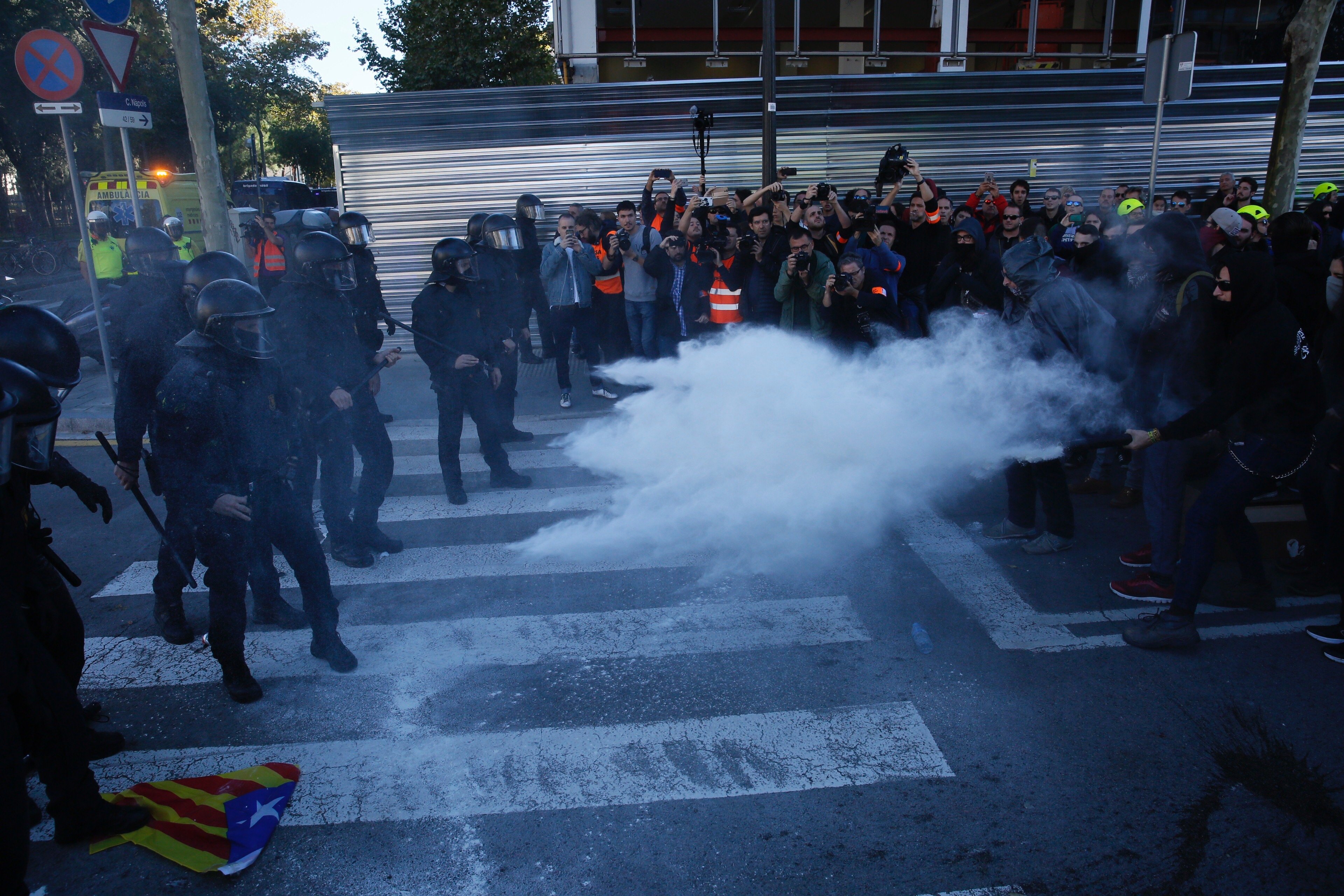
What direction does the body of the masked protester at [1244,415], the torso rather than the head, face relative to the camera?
to the viewer's left

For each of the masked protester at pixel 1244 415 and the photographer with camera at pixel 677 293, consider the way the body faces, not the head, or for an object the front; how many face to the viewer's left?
1

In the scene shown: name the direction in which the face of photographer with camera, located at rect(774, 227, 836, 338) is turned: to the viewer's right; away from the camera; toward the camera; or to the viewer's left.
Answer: toward the camera

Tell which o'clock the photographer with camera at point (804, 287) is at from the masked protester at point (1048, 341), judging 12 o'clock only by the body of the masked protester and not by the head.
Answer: The photographer with camera is roughly at 1 o'clock from the masked protester.

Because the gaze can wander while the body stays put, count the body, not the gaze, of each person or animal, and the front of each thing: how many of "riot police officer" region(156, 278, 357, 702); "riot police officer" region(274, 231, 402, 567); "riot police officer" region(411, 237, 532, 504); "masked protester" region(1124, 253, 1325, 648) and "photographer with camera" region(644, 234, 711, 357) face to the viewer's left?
1

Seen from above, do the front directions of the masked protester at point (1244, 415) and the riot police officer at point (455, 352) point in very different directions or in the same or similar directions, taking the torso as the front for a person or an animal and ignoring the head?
very different directions

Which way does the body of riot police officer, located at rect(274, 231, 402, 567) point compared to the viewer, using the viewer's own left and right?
facing the viewer and to the right of the viewer

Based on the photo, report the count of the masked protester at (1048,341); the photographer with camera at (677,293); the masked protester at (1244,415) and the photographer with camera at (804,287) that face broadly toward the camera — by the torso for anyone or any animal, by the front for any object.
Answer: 2

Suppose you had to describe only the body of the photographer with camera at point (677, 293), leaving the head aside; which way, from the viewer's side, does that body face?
toward the camera

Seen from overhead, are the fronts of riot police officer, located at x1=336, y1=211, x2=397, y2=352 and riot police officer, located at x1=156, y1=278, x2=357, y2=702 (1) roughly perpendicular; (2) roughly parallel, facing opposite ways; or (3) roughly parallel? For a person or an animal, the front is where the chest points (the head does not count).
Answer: roughly parallel

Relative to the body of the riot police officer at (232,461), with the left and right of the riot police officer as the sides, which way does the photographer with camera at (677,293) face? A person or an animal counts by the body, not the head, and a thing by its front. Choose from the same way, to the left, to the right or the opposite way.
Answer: to the right

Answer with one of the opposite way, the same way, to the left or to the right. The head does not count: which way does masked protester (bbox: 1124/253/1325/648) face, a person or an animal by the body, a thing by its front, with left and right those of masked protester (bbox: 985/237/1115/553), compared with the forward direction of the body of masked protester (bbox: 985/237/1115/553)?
the same way

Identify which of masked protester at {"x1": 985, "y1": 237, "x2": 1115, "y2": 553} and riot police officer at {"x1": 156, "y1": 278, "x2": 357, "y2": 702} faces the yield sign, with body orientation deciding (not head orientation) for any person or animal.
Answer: the masked protester
